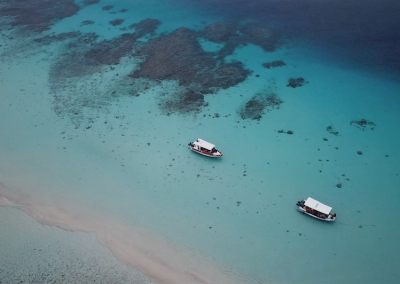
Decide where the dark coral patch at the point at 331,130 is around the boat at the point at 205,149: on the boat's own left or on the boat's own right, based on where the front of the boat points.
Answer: on the boat's own left

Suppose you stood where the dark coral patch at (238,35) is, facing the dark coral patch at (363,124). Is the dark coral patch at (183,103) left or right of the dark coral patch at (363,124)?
right

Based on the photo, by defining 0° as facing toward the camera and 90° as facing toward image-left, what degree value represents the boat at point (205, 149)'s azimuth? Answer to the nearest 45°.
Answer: approximately 315°

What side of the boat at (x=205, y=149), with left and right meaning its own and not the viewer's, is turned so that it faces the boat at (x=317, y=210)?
front

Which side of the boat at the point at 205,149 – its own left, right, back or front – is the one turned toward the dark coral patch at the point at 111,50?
back

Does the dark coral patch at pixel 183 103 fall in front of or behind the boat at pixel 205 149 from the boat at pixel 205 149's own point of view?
behind

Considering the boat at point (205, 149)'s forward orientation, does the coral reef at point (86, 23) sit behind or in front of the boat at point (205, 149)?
behind

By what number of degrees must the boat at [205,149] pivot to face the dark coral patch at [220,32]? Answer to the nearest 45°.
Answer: approximately 135° to its left

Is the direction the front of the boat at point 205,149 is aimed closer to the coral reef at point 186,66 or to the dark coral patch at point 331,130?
the dark coral patch

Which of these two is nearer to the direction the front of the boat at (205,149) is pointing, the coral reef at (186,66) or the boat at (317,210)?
the boat

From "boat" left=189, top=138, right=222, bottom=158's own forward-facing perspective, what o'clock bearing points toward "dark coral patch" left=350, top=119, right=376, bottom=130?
The dark coral patch is roughly at 10 o'clock from the boat.

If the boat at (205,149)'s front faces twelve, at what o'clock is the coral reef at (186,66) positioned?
The coral reef is roughly at 7 o'clock from the boat.
